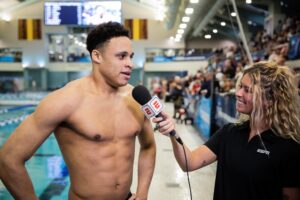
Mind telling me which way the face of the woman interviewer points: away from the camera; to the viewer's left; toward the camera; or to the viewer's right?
to the viewer's left

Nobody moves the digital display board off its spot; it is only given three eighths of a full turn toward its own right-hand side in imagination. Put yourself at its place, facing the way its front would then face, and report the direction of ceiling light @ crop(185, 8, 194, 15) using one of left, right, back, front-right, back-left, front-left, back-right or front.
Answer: back-right

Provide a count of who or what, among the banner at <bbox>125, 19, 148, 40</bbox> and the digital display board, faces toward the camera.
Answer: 2

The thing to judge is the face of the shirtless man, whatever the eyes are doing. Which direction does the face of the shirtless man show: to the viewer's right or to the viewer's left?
to the viewer's right

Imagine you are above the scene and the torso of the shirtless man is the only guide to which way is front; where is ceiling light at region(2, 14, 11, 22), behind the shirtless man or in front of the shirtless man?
behind

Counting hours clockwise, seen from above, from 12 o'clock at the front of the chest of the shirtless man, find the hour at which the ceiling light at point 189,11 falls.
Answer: The ceiling light is roughly at 8 o'clock from the shirtless man.

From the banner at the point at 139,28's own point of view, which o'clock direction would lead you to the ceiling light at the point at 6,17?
The ceiling light is roughly at 3 o'clock from the banner.

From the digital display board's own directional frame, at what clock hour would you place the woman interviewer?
The woman interviewer is roughly at 12 o'clock from the digital display board.
